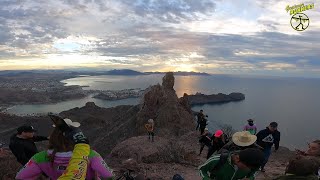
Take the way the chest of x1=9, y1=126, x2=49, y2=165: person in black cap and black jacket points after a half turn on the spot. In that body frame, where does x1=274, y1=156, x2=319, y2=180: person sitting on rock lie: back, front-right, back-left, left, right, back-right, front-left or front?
back-left

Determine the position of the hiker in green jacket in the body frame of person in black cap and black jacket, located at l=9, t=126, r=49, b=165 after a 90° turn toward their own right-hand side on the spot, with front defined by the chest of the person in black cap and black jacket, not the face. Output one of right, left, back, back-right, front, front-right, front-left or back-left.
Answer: front-left

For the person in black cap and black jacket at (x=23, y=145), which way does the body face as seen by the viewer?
to the viewer's right
